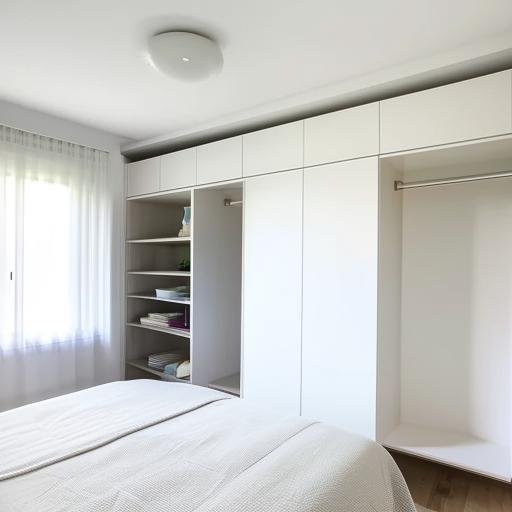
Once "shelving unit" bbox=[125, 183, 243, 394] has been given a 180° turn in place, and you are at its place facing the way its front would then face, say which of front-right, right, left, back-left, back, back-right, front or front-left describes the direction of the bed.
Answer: back-right

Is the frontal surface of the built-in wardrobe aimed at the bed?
yes

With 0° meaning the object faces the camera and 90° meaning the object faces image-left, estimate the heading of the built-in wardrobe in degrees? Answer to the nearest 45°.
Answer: approximately 45°

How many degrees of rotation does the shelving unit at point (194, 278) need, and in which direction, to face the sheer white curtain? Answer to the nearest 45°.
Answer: approximately 45° to its right

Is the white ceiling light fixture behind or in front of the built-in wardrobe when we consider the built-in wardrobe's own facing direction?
in front

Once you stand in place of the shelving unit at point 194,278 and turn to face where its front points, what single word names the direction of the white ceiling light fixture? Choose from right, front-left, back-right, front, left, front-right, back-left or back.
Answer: front-left
